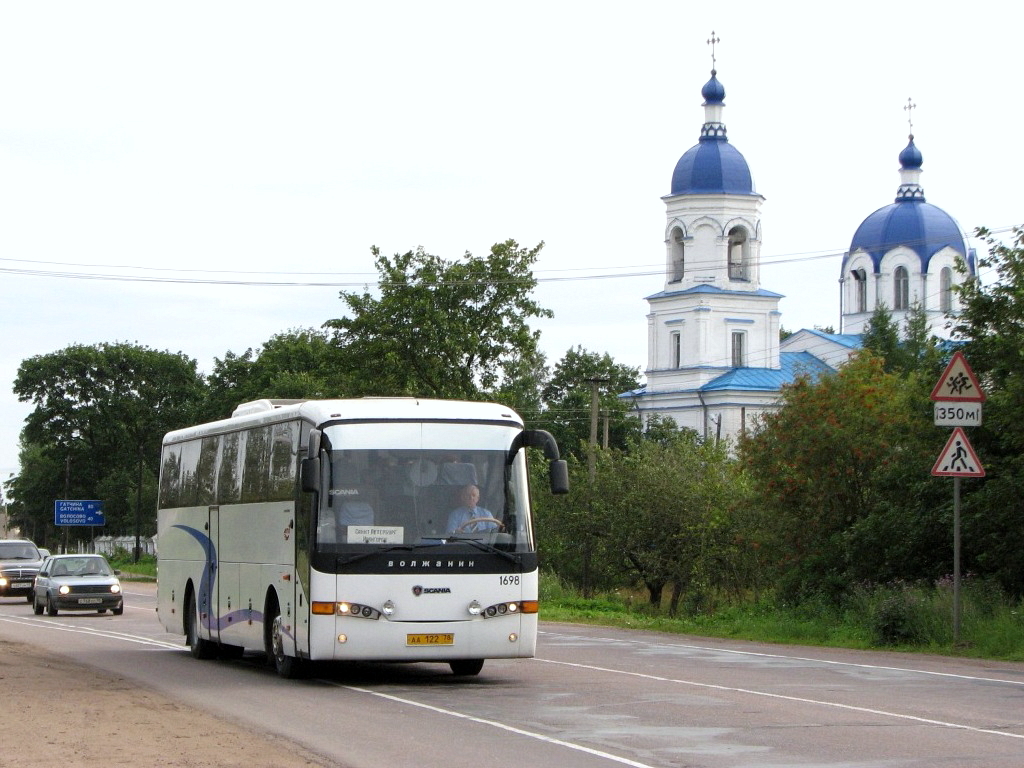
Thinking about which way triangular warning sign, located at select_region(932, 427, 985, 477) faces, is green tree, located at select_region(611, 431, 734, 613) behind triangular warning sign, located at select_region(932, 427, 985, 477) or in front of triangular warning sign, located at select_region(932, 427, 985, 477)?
behind

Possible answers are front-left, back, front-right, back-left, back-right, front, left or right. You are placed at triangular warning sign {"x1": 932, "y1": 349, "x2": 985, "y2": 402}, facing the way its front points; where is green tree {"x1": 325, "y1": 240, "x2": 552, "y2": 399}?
back-right

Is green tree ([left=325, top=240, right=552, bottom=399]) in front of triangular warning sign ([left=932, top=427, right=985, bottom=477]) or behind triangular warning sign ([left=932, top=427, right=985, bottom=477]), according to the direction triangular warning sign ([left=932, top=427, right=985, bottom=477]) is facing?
behind

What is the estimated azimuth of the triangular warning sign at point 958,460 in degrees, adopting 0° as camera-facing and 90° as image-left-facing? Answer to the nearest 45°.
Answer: approximately 0°

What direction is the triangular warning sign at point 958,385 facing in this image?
toward the camera

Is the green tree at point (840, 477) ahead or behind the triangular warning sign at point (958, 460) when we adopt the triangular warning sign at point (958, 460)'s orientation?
behind

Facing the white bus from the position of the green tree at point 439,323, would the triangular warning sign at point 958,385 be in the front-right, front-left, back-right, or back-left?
front-left

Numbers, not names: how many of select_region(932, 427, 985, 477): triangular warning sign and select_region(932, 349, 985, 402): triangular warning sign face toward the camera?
2
